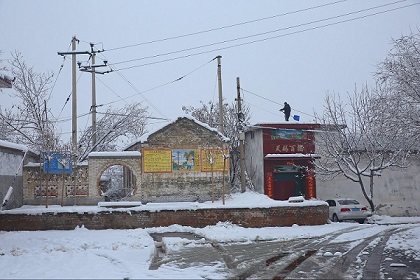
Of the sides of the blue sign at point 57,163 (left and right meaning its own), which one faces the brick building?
left

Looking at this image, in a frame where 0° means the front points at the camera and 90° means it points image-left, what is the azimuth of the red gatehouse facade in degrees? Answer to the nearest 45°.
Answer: approximately 0°

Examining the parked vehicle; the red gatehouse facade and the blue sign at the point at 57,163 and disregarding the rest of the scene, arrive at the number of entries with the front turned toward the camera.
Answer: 2

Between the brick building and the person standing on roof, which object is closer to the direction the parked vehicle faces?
the person standing on roof

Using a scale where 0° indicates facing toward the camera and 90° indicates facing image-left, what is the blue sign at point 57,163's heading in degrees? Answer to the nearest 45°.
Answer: approximately 0°

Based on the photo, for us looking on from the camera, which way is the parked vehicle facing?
facing away from the viewer and to the left of the viewer

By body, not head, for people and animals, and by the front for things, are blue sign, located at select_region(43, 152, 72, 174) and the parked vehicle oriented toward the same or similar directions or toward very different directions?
very different directions

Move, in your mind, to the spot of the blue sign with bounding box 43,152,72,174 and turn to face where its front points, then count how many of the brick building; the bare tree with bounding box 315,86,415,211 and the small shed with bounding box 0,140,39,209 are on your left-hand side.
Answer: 2

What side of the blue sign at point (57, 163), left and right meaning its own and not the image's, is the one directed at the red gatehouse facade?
left

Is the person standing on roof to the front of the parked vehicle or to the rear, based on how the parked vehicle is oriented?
to the front

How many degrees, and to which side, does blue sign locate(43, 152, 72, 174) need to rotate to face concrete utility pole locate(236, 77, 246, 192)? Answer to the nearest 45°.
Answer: approximately 90° to its left
